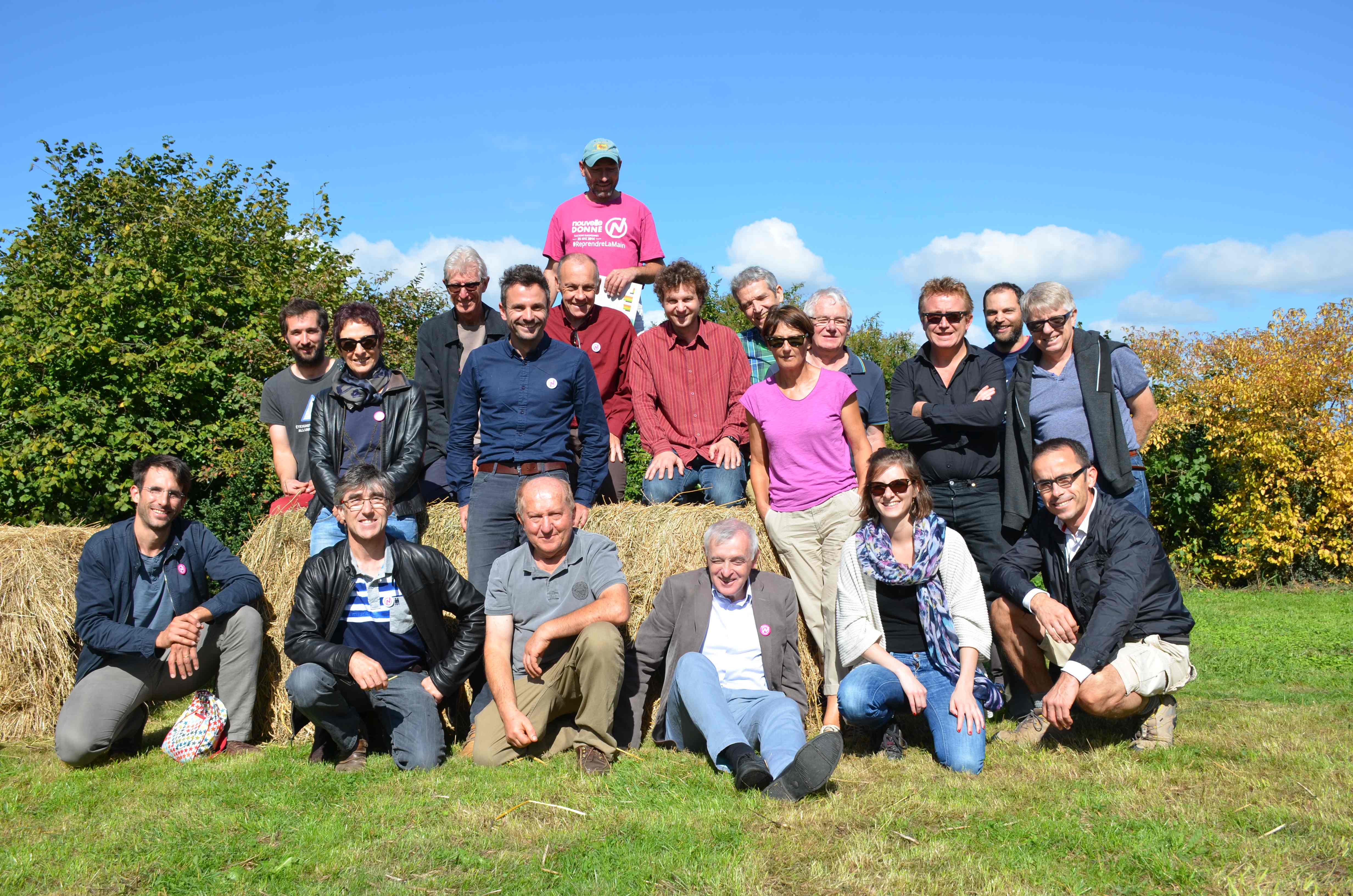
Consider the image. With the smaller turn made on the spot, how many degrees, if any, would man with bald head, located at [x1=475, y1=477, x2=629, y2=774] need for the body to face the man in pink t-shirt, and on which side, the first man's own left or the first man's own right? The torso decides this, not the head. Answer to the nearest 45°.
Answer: approximately 180°

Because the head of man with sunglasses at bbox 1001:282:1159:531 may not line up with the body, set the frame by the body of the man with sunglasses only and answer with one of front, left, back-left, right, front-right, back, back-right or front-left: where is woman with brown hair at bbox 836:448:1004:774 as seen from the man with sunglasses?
front

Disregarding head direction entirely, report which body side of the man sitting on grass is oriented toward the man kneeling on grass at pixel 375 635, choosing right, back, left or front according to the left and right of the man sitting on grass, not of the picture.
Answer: right

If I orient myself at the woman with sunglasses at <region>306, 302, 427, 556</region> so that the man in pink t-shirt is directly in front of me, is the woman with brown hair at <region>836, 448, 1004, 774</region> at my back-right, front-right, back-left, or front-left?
front-right

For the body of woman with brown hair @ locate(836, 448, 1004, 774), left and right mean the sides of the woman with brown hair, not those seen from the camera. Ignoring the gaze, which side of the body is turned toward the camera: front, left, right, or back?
front

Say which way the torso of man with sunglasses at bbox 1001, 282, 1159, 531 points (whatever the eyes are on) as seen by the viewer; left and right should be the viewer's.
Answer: facing the viewer and to the left of the viewer

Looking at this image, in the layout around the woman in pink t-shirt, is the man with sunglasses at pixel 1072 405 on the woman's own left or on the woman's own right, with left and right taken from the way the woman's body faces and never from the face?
on the woman's own left

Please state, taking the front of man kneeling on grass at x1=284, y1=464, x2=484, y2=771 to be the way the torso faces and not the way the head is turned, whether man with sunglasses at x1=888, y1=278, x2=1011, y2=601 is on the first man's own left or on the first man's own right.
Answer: on the first man's own left

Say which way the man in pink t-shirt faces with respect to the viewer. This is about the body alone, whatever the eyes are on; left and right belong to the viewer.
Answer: facing the viewer

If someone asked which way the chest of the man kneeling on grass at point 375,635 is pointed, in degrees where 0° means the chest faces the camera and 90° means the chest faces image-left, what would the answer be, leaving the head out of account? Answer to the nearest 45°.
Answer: approximately 0°
